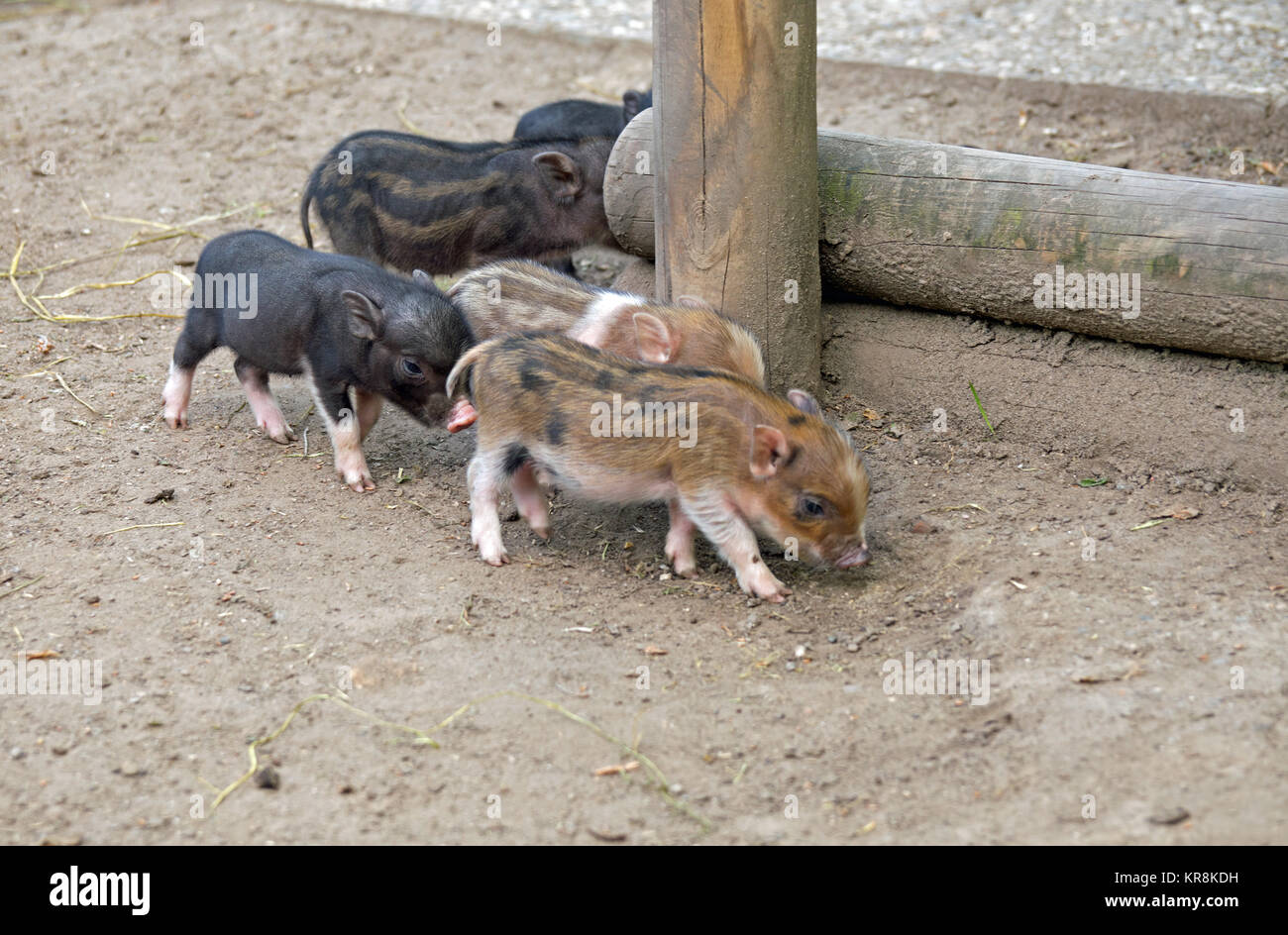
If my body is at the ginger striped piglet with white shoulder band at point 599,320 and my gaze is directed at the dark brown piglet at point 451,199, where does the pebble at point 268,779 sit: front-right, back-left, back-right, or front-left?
back-left

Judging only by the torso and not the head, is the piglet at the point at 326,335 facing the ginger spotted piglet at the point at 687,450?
yes

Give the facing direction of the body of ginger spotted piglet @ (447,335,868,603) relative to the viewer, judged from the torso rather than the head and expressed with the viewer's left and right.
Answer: facing to the right of the viewer

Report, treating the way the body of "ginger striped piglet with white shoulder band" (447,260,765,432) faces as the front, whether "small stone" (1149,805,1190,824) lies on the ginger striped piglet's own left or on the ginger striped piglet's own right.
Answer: on the ginger striped piglet's own right

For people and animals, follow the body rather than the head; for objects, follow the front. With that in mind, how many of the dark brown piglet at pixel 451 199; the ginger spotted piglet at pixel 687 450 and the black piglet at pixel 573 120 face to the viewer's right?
3

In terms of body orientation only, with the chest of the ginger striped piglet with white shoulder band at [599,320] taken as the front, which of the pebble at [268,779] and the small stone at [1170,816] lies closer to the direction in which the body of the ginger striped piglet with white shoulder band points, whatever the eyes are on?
the small stone

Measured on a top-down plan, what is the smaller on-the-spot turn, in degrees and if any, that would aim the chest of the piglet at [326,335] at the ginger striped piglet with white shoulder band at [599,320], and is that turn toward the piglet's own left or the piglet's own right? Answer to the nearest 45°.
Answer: approximately 45° to the piglet's own left

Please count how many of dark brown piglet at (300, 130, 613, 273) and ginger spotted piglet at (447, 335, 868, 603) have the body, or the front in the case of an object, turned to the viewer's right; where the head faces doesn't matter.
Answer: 2

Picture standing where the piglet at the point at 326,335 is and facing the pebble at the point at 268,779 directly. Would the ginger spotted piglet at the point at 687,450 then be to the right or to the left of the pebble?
left

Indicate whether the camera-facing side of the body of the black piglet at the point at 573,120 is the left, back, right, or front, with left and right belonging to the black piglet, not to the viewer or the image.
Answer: right

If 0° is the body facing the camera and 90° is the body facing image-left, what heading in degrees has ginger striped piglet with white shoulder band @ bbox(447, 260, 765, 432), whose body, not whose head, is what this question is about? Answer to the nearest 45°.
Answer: approximately 270°

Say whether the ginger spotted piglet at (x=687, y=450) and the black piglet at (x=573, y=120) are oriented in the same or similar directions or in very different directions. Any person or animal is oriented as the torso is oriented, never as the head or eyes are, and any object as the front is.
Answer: same or similar directions

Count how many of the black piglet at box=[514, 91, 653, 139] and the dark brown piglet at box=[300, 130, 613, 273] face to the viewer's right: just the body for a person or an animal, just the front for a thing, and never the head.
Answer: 2

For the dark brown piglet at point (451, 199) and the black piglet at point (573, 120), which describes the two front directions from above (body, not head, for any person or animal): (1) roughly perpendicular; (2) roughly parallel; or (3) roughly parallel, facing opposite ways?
roughly parallel

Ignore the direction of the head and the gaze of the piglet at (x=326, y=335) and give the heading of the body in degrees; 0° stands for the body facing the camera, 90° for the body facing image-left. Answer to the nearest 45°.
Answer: approximately 315°

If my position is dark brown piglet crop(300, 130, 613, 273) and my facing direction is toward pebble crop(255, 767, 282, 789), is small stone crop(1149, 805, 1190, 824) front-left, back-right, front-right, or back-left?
front-left

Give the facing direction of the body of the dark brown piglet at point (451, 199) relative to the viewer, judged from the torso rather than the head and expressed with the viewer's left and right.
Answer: facing to the right of the viewer
